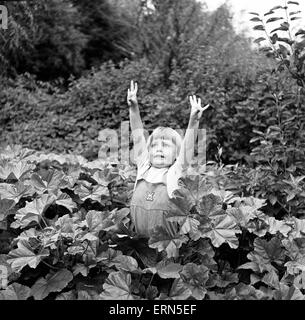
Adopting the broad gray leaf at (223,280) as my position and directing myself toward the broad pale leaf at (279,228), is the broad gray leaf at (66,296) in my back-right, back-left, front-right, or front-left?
back-left

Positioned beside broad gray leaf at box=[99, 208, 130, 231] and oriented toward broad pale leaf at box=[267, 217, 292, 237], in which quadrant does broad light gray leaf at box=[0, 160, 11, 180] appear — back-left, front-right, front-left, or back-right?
back-left

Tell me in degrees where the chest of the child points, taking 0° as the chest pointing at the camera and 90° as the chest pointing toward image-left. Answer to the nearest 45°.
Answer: approximately 0°
